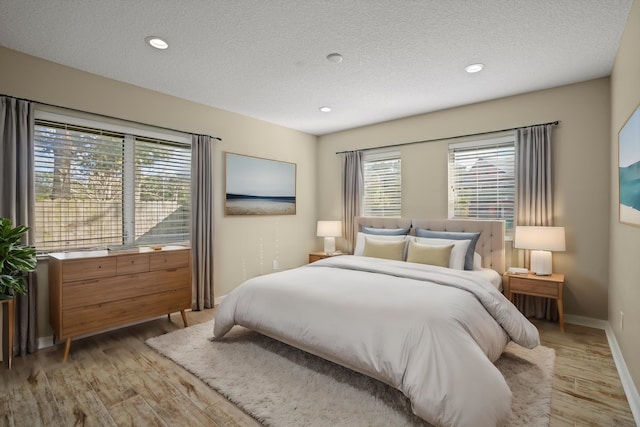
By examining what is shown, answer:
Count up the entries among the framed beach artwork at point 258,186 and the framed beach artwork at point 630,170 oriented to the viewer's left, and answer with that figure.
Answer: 1

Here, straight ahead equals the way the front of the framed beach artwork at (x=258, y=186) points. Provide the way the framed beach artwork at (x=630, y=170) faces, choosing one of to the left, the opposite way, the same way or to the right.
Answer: the opposite way

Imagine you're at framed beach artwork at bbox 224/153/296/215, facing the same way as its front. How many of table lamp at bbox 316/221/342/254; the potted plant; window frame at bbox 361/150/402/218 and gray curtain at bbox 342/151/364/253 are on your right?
1

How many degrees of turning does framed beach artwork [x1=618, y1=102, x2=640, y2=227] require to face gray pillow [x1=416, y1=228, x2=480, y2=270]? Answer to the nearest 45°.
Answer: approximately 45° to its right

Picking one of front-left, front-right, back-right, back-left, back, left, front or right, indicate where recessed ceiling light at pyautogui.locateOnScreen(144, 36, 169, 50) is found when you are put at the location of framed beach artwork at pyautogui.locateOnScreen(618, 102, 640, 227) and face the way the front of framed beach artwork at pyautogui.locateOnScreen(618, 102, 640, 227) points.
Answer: front-left

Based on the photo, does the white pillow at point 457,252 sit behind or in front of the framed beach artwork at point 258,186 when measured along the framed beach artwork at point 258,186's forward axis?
in front

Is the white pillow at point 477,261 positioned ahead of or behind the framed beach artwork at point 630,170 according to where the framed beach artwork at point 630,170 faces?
ahead

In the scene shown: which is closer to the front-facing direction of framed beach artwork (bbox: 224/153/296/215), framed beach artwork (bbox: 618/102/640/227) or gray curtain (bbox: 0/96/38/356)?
the framed beach artwork

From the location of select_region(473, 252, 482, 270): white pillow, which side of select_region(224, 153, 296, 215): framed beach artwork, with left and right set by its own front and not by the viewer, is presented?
front

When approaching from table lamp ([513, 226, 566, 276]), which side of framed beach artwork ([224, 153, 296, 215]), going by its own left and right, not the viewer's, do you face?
front

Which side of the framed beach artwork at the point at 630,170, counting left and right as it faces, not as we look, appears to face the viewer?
left

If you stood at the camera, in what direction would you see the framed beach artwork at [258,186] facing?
facing the viewer and to the right of the viewer

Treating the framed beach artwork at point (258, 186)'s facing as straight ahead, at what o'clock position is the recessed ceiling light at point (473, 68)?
The recessed ceiling light is roughly at 12 o'clock from the framed beach artwork.

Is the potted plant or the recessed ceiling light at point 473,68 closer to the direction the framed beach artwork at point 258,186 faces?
the recessed ceiling light
